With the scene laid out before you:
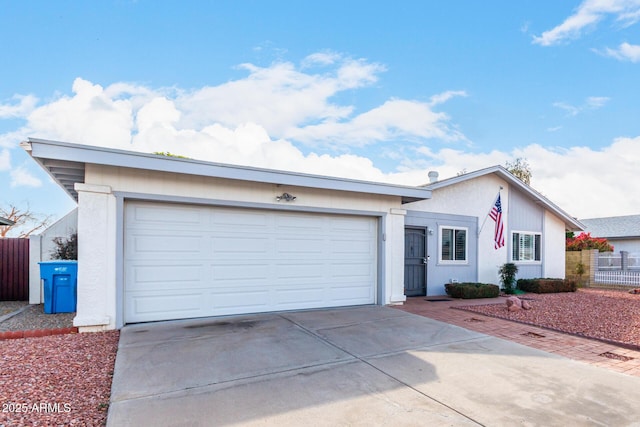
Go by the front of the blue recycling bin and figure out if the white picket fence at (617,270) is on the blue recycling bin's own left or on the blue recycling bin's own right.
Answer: on the blue recycling bin's own left

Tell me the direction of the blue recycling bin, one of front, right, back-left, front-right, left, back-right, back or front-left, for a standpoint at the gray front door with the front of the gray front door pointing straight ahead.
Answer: front-right

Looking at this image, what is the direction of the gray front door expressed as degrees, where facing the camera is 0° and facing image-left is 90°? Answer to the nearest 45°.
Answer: approximately 0°

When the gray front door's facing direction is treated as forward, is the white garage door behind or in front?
in front

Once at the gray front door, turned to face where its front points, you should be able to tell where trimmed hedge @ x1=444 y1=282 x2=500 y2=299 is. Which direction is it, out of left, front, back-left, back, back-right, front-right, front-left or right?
left

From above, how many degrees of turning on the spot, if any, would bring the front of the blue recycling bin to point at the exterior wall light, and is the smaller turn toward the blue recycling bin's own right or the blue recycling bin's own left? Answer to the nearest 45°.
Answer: approximately 45° to the blue recycling bin's own left

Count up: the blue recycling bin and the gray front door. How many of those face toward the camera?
2

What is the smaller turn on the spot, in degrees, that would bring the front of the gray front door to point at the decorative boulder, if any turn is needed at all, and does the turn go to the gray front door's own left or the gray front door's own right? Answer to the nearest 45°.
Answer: approximately 45° to the gray front door's own left

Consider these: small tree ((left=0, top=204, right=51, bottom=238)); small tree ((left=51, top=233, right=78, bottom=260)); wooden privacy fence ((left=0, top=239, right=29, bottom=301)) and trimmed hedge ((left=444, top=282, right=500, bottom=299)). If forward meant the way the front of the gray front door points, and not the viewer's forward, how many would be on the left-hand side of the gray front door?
1

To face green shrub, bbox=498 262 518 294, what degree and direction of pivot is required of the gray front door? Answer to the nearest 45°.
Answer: approximately 135° to its left
